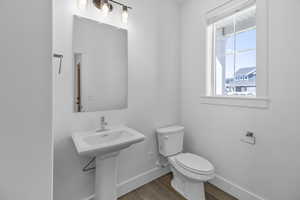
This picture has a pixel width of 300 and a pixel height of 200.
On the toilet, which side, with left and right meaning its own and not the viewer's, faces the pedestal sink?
right

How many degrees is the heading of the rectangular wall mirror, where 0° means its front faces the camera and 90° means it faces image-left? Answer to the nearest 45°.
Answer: approximately 315°

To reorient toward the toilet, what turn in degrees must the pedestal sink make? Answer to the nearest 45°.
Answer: approximately 45° to its left
